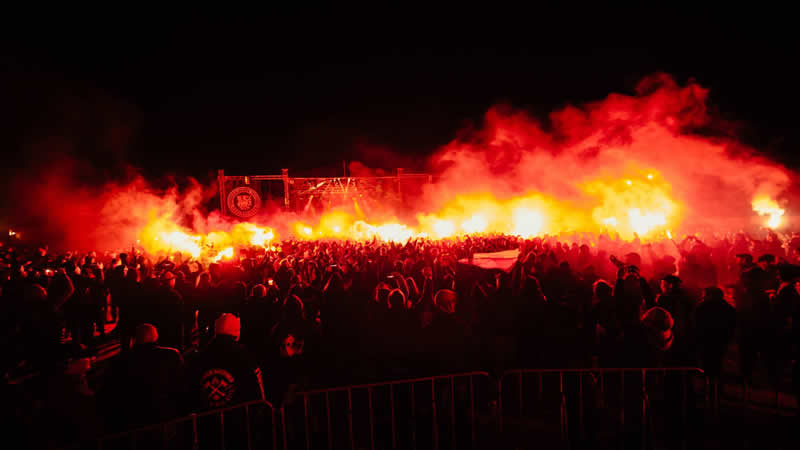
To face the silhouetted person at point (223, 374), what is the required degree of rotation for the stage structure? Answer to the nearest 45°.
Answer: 0° — it already faces them

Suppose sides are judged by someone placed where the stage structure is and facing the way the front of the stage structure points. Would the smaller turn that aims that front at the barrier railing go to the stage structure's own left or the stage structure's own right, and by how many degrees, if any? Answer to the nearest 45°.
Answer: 0° — it already faces it

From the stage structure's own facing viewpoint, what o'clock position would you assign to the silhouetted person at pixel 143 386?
The silhouetted person is roughly at 12 o'clock from the stage structure.

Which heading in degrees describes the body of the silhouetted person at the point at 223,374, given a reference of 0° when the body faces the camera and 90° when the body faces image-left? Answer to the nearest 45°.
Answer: approximately 180°

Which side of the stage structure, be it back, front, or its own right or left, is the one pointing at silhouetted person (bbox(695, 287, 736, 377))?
front

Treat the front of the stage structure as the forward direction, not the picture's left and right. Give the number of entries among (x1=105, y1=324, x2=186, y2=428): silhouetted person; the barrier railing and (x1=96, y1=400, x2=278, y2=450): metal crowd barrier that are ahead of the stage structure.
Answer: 3

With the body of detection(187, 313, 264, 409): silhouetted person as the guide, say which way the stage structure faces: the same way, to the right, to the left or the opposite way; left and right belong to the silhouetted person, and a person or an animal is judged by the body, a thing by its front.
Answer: the opposite way

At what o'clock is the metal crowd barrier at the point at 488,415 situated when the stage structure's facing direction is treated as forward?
The metal crowd barrier is roughly at 12 o'clock from the stage structure.

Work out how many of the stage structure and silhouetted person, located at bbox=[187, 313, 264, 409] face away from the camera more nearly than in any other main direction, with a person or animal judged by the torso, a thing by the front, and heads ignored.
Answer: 1

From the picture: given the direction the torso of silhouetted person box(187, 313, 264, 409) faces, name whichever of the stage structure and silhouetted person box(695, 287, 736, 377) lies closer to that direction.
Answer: the stage structure
